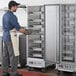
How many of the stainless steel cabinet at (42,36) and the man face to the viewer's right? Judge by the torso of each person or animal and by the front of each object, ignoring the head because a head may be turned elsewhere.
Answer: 1

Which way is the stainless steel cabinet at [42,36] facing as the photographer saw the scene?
facing the viewer and to the left of the viewer

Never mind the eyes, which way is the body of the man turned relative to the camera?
to the viewer's right

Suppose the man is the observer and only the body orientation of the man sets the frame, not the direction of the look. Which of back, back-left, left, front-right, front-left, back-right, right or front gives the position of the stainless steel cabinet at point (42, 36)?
front-left

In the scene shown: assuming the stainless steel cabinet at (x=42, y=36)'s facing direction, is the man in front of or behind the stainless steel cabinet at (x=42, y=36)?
in front

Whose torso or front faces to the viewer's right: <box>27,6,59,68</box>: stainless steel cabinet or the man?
the man
